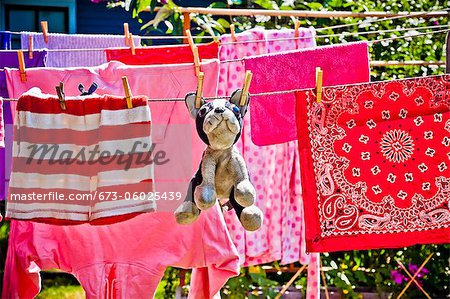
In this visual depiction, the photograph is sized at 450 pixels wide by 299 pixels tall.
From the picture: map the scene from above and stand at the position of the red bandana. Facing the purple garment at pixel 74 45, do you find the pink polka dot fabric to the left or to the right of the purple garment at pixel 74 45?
right

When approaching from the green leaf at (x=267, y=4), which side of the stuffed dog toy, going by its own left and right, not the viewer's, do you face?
back

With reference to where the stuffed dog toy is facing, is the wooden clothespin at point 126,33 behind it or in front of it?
behind

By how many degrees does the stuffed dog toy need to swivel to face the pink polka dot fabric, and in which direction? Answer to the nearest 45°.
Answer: approximately 180°

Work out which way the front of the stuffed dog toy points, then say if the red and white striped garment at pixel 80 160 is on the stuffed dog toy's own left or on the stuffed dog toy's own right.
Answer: on the stuffed dog toy's own right

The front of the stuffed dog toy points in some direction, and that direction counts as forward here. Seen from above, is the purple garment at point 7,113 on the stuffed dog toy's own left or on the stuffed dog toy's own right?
on the stuffed dog toy's own right

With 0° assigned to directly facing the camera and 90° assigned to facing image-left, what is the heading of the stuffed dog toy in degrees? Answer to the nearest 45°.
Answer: approximately 0°
